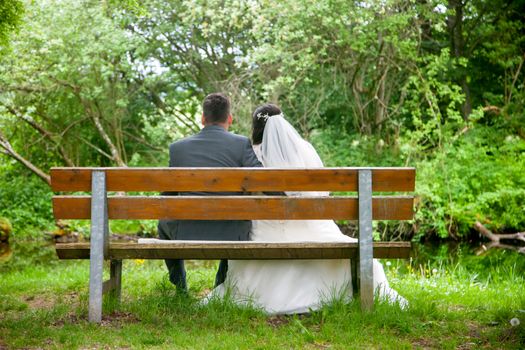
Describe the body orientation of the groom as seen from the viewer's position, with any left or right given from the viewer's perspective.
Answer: facing away from the viewer

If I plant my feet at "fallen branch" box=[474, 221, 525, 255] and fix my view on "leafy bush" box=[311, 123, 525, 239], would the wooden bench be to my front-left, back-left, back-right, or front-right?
back-left

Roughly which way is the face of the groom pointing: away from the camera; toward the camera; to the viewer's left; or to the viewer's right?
away from the camera

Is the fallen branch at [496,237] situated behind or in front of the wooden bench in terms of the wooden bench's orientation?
in front

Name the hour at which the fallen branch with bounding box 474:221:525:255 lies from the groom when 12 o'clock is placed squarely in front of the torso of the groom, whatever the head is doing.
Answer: The fallen branch is roughly at 1 o'clock from the groom.

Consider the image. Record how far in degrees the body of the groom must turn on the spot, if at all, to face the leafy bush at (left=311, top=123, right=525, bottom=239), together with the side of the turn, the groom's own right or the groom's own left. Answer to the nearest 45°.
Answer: approximately 45° to the groom's own right

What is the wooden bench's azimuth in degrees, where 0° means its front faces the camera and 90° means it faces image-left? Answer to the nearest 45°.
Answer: approximately 180°
